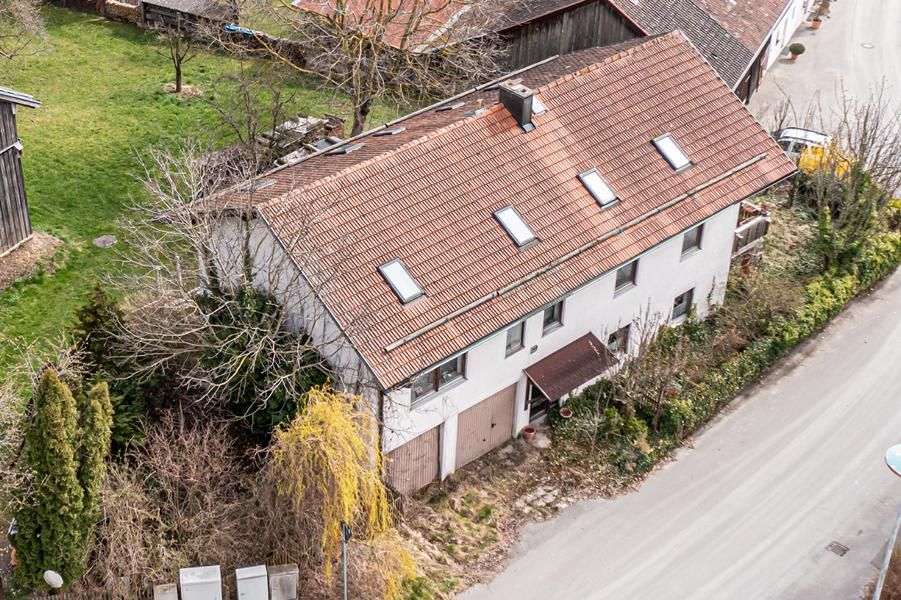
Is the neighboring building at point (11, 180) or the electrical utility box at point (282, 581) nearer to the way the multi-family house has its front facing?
the electrical utility box

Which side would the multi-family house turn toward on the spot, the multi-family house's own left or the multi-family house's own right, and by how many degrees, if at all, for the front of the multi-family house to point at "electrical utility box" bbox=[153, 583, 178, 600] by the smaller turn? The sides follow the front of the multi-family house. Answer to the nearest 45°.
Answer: approximately 90° to the multi-family house's own right

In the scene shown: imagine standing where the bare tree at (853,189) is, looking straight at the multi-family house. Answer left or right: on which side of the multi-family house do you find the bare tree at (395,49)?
right

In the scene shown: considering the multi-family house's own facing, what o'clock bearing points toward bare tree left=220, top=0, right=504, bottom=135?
The bare tree is roughly at 7 o'clock from the multi-family house.

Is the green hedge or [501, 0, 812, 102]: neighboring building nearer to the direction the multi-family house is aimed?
the green hedge

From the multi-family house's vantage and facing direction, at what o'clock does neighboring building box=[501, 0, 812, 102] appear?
The neighboring building is roughly at 8 o'clock from the multi-family house.

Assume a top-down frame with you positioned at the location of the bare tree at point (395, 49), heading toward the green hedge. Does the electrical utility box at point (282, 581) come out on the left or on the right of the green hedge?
right

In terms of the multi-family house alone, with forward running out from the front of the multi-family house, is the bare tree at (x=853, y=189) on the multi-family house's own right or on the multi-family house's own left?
on the multi-family house's own left

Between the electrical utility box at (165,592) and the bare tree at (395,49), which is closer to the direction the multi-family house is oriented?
the electrical utility box

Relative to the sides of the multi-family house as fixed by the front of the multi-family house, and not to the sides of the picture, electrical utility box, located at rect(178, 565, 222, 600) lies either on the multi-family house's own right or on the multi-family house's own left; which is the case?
on the multi-family house's own right

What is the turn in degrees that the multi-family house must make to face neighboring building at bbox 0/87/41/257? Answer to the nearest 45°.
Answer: approximately 135° to its right
